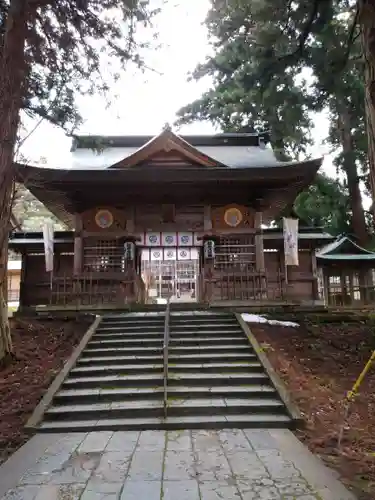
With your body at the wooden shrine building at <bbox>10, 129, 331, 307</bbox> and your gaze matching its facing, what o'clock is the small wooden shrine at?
The small wooden shrine is roughly at 8 o'clock from the wooden shrine building.

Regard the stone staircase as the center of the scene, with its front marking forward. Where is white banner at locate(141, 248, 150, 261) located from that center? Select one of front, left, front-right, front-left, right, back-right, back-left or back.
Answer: back

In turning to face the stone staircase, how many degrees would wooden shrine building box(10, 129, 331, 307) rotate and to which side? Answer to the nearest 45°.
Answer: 0° — it already faces it

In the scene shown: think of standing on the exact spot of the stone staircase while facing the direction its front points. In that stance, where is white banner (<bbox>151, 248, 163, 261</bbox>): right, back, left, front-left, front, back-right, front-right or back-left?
back

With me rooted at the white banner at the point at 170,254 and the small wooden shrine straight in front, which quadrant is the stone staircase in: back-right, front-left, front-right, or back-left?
back-right

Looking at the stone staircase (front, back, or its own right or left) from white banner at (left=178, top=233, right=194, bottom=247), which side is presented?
back

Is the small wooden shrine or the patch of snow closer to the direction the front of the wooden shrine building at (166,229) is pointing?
the patch of snow

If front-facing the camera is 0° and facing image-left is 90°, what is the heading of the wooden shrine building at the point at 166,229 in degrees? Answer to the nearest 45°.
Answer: approximately 0°

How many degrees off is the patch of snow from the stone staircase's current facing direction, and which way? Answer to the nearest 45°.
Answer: approximately 135° to its left

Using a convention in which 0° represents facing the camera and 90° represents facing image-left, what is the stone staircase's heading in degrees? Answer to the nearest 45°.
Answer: approximately 0°

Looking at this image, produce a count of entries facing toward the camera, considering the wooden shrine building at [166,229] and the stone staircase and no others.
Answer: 2
